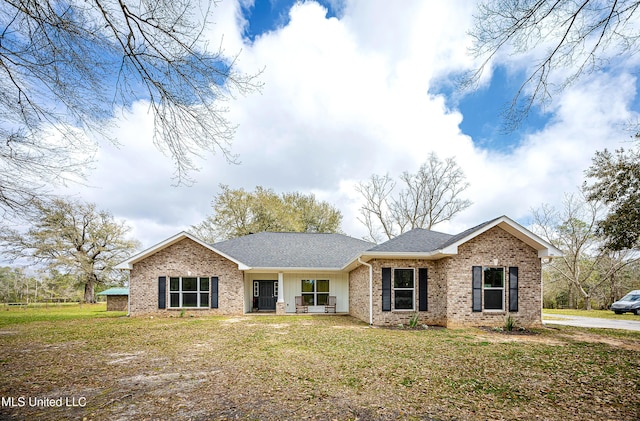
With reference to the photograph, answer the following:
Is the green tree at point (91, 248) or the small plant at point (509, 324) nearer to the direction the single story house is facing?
the small plant

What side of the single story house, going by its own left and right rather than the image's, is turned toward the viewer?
front

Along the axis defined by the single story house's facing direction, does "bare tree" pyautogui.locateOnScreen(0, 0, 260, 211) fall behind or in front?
in front

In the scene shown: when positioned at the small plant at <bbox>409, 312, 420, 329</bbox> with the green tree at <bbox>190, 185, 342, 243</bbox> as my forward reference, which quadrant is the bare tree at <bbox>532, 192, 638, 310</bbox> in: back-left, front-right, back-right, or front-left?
front-right

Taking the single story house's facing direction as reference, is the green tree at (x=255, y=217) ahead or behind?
behind

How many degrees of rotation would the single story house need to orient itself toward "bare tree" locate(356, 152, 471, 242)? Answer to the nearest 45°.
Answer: approximately 180°

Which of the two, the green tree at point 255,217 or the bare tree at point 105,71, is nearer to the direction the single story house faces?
the bare tree

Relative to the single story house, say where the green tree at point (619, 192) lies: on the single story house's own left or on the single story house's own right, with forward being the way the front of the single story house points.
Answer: on the single story house's own left
